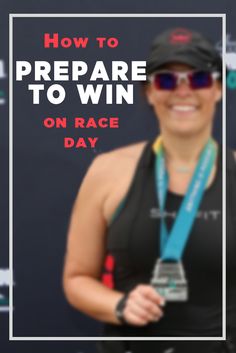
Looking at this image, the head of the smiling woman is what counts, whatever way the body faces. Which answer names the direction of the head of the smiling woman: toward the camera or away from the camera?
toward the camera

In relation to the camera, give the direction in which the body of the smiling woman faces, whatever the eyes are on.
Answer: toward the camera
